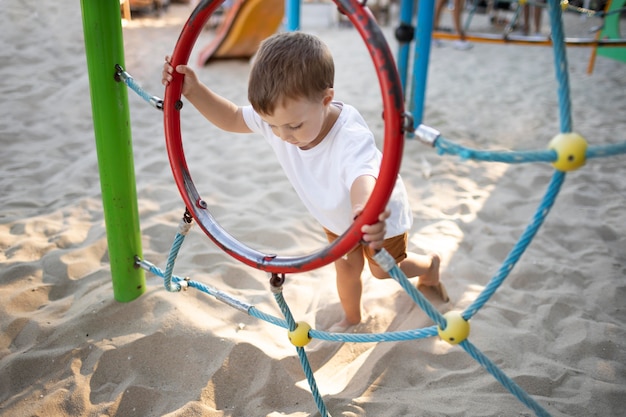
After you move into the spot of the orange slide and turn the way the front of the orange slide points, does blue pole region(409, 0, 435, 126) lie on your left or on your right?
on your left

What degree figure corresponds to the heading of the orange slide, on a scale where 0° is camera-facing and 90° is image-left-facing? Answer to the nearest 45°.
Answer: approximately 45°

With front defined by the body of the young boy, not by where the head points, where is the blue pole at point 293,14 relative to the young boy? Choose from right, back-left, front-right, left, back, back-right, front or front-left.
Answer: back-right

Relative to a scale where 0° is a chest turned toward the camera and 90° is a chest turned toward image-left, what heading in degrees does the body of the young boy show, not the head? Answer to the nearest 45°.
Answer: approximately 45°

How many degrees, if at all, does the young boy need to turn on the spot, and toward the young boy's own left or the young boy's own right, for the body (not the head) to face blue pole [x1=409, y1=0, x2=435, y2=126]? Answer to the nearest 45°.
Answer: approximately 135° to the young boy's own right

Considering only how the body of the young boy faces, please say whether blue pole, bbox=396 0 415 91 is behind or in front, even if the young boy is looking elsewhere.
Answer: behind

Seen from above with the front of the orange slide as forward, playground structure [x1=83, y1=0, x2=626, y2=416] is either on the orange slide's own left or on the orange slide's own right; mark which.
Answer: on the orange slide's own left

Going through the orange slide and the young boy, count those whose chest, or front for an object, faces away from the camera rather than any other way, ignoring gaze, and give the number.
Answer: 0
